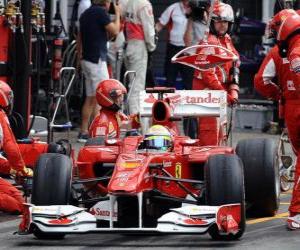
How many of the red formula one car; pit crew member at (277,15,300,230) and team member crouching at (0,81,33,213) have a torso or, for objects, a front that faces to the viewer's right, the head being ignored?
1

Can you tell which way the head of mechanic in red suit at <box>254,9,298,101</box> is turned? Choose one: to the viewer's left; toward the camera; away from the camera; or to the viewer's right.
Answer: to the viewer's left

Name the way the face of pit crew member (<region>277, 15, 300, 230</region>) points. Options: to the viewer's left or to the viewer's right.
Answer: to the viewer's left

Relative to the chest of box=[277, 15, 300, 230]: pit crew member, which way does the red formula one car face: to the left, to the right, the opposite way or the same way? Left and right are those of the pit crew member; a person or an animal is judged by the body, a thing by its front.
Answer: to the left

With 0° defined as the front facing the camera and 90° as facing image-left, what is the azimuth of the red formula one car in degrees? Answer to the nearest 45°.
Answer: approximately 0°

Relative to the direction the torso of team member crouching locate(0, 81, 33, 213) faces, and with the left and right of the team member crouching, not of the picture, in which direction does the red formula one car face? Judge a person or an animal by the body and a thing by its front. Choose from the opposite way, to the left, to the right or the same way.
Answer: to the right

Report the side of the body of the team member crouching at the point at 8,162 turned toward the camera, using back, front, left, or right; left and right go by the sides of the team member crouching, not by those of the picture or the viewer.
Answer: right

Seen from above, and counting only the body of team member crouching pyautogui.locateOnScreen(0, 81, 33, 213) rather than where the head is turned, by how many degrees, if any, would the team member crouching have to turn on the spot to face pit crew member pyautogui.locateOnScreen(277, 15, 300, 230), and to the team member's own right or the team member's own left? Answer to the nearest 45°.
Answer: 0° — they already face them

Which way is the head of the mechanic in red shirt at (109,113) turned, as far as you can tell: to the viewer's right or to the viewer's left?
to the viewer's right

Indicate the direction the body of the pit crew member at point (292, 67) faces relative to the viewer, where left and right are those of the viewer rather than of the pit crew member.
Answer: facing to the left of the viewer
